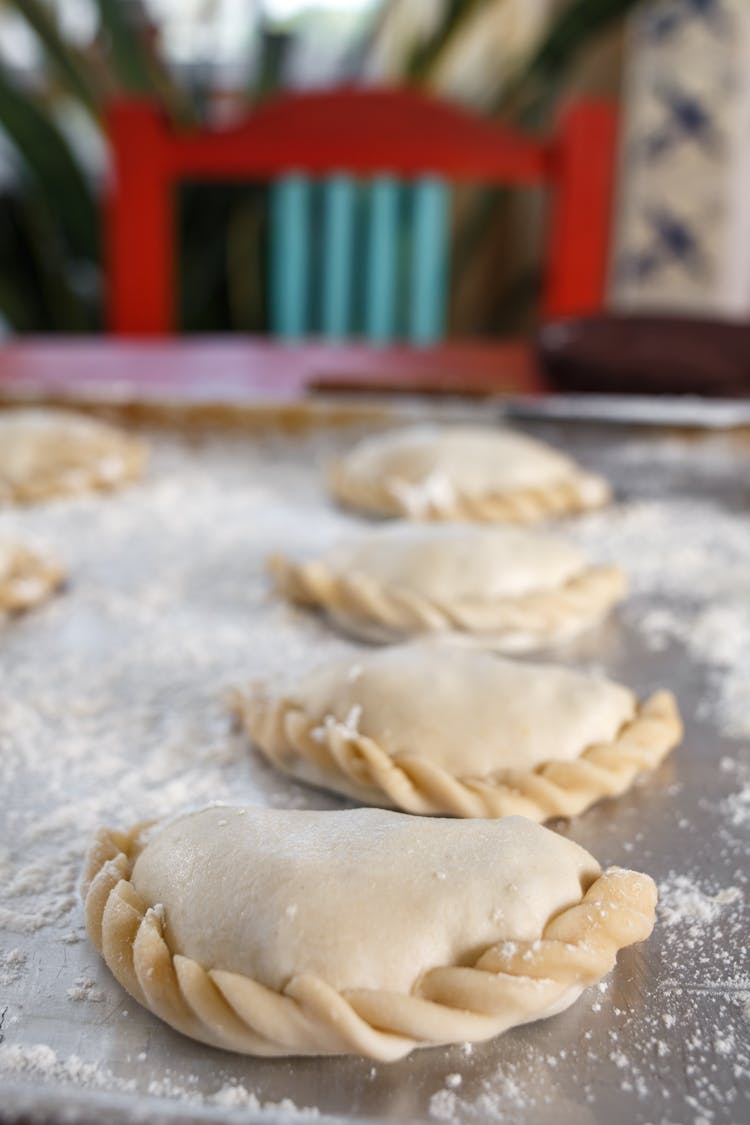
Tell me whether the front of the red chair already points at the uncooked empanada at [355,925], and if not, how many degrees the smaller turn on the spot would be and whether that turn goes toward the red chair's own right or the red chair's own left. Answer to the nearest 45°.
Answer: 0° — it already faces it

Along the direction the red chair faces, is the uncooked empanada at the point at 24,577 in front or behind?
in front

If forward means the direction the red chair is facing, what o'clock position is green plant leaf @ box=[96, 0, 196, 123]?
The green plant leaf is roughly at 5 o'clock from the red chair.

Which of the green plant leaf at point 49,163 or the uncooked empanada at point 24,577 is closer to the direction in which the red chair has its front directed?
the uncooked empanada

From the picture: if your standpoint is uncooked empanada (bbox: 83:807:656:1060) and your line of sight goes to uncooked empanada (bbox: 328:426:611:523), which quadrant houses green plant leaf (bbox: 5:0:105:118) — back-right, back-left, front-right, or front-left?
front-left

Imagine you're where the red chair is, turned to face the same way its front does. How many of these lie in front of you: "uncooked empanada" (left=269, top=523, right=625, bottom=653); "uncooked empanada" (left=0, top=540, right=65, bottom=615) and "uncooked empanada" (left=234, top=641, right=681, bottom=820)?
3

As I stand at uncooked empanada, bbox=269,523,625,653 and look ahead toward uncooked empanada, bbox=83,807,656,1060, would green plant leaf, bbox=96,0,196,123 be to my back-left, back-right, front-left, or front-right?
back-right

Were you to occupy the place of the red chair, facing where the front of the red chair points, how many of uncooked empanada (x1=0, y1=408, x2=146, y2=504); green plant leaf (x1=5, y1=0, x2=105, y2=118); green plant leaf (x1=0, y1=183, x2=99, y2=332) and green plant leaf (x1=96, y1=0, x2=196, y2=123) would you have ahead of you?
1

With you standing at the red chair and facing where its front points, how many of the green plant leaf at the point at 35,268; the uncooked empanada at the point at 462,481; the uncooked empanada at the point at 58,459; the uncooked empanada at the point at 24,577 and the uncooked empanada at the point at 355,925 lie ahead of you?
4

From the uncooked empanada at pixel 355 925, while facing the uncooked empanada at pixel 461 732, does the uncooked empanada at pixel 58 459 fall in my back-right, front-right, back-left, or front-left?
front-left

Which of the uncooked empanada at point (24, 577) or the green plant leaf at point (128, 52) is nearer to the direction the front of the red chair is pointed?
the uncooked empanada

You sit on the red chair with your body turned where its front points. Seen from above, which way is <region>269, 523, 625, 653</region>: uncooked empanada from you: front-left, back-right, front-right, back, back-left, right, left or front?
front

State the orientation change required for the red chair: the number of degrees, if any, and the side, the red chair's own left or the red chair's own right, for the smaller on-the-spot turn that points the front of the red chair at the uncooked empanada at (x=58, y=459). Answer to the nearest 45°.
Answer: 0° — it already faces it

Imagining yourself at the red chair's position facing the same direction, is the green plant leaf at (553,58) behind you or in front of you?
behind

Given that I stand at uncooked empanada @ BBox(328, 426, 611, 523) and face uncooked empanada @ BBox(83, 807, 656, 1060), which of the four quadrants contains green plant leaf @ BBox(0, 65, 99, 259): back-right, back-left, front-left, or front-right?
back-right

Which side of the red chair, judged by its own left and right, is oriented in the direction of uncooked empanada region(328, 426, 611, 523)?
front

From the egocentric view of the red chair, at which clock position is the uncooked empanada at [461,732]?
The uncooked empanada is roughly at 12 o'clock from the red chair.

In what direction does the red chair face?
toward the camera
